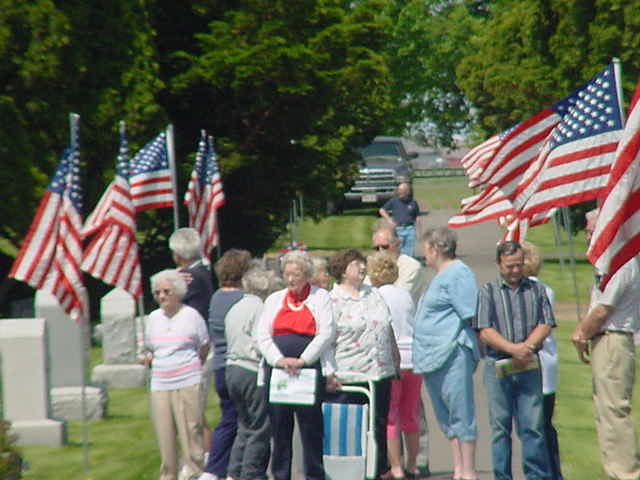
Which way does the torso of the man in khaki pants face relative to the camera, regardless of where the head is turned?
to the viewer's left

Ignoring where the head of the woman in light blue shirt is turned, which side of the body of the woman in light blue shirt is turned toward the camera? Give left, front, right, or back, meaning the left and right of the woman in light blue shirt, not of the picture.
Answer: left

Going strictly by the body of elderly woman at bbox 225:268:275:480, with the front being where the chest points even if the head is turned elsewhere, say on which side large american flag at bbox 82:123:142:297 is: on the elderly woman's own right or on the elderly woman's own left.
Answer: on the elderly woman's own left

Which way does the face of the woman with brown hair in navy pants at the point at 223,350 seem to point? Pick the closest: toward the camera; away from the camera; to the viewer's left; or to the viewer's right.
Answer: away from the camera

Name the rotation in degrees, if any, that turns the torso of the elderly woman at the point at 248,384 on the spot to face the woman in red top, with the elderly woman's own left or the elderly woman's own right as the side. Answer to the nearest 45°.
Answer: approximately 90° to the elderly woman's own right

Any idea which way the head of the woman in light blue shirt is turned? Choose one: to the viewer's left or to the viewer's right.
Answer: to the viewer's left

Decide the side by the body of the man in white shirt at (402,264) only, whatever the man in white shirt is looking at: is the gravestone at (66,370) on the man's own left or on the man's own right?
on the man's own right
